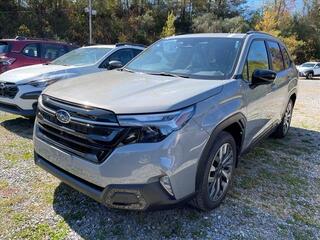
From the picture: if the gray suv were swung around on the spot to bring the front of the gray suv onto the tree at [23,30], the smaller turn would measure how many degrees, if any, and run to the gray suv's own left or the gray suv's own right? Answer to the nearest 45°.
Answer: approximately 90° to the gray suv's own right

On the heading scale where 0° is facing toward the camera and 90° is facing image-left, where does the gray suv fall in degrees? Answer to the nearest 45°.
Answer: approximately 45°

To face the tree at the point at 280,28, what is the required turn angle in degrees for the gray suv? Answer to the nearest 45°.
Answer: approximately 135° to its right

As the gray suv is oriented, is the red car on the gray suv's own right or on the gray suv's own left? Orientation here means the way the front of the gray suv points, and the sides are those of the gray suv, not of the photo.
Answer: on the gray suv's own right
